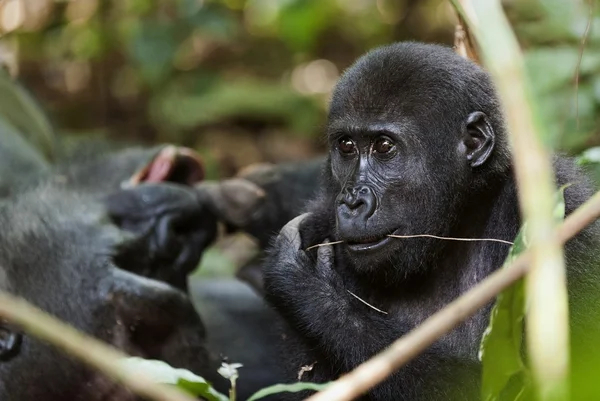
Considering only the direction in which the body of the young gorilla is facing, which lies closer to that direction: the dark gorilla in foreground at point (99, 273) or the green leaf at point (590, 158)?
the dark gorilla in foreground

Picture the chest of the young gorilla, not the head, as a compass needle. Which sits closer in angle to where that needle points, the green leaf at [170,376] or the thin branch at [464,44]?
the green leaf

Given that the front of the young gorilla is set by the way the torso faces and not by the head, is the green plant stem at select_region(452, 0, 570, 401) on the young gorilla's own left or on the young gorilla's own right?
on the young gorilla's own left

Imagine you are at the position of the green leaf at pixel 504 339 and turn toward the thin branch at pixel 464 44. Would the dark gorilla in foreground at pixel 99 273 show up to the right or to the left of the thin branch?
left

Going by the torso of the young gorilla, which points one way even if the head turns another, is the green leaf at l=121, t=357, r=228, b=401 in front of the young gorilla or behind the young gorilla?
in front

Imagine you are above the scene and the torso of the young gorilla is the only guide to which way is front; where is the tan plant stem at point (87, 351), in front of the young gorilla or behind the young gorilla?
in front

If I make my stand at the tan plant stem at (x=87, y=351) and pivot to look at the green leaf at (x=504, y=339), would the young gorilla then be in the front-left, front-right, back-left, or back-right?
front-left

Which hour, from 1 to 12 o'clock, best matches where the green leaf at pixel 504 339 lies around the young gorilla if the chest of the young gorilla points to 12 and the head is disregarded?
The green leaf is roughly at 10 o'clock from the young gorilla.

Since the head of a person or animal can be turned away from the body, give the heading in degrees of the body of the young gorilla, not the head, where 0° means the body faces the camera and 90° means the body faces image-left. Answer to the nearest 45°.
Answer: approximately 45°

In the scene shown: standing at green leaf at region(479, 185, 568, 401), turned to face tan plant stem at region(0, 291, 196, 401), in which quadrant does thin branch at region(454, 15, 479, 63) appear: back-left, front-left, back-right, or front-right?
back-right

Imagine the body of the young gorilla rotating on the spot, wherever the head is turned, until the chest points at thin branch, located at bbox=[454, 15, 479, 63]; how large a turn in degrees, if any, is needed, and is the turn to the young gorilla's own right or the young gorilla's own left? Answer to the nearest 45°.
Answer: approximately 135° to the young gorilla's own right

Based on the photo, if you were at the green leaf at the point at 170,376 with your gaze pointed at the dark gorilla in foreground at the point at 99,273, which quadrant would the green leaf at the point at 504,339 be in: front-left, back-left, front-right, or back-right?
back-right
